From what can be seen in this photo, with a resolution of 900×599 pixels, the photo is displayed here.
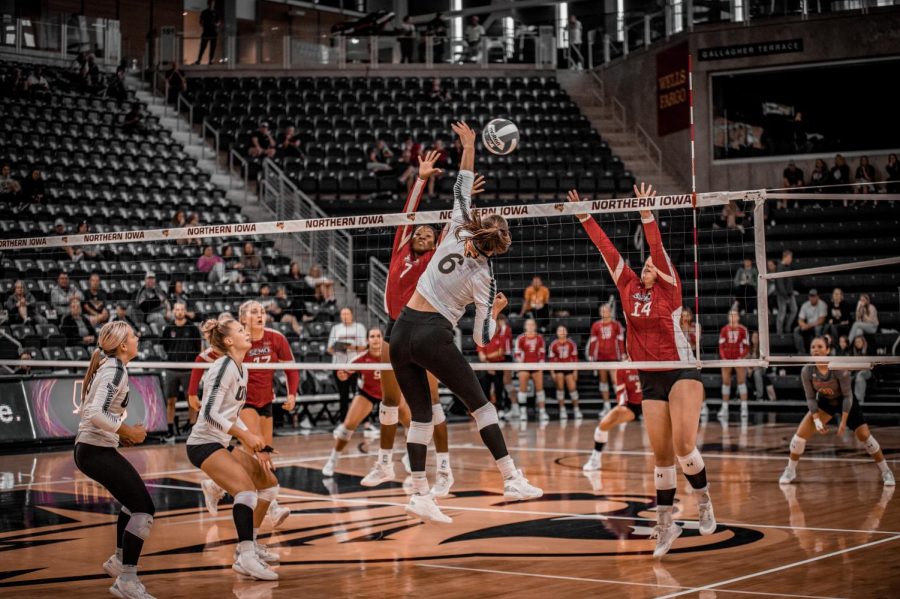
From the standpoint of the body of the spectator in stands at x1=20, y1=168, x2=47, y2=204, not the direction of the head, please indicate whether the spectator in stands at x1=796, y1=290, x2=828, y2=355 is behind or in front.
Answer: in front

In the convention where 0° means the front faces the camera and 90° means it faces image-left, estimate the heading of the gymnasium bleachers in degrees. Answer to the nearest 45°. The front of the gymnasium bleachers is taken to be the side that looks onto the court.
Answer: approximately 0°

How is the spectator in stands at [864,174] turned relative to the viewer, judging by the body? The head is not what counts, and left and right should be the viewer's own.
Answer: facing the viewer

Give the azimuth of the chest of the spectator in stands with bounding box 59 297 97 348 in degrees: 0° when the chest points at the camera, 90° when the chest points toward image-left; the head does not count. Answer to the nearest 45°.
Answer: approximately 315°

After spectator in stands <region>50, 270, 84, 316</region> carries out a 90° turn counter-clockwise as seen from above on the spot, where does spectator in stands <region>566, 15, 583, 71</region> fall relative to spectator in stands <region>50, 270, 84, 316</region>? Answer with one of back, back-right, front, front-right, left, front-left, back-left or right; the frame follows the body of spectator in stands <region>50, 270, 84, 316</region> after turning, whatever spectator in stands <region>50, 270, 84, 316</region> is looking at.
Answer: front

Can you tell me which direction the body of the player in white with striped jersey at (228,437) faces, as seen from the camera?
to the viewer's right

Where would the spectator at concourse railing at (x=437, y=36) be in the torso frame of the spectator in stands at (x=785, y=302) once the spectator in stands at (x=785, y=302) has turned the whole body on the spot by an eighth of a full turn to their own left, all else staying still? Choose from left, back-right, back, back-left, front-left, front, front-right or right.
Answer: back-right

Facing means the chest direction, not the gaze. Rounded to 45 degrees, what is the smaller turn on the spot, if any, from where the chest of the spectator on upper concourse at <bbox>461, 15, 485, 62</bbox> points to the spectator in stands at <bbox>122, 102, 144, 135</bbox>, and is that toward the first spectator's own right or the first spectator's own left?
approximately 45° to the first spectator's own right

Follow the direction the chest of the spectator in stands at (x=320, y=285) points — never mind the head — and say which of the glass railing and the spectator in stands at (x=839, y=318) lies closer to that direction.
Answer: the spectator in stands

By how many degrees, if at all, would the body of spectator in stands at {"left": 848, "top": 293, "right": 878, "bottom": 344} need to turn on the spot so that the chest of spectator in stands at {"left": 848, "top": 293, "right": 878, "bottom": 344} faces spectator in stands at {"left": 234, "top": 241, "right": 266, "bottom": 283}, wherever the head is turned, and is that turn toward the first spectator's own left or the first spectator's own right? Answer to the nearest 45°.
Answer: approximately 45° to the first spectator's own right

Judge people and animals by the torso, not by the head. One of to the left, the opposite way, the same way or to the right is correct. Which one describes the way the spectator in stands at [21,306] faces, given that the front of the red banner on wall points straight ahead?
to the left

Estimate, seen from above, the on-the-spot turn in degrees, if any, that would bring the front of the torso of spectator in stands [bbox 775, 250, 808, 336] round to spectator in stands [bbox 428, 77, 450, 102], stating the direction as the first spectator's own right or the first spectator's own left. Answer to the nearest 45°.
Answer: approximately 90° to the first spectator's own right

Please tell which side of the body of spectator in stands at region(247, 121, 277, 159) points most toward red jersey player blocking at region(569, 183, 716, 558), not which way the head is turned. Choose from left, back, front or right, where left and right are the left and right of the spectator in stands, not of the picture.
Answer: front
